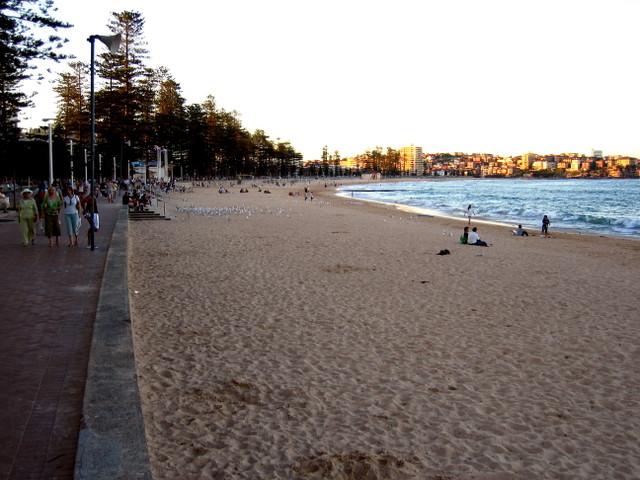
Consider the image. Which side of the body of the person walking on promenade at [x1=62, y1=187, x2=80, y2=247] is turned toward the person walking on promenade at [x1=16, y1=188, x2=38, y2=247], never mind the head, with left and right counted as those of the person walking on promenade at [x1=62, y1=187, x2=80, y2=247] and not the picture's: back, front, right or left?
right

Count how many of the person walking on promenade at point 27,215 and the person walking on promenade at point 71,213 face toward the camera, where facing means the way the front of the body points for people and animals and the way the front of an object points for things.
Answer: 2

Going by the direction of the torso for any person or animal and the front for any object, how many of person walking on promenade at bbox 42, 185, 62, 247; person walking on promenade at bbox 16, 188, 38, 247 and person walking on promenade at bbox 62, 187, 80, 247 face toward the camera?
3

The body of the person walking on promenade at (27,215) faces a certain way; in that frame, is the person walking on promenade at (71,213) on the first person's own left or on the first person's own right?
on the first person's own left

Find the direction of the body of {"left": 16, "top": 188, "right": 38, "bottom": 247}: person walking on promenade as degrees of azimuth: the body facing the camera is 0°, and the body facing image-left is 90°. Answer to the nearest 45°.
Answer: approximately 0°

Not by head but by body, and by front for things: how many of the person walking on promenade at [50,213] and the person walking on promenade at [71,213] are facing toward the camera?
2
